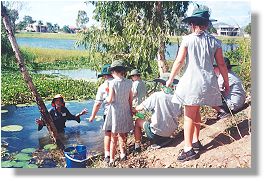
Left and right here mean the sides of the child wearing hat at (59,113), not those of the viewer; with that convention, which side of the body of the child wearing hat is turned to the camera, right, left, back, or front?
front

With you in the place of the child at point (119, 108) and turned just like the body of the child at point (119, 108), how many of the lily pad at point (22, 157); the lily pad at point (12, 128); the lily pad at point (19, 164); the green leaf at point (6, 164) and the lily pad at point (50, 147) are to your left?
5

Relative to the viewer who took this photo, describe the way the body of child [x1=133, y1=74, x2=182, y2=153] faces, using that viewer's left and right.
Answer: facing away from the viewer and to the left of the viewer

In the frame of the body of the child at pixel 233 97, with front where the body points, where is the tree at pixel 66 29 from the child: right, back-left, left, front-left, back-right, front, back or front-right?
front

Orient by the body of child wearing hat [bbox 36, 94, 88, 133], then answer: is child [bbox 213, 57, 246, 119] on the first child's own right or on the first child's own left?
on the first child's own left

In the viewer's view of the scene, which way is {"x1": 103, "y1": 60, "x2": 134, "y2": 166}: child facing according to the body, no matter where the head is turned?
away from the camera
